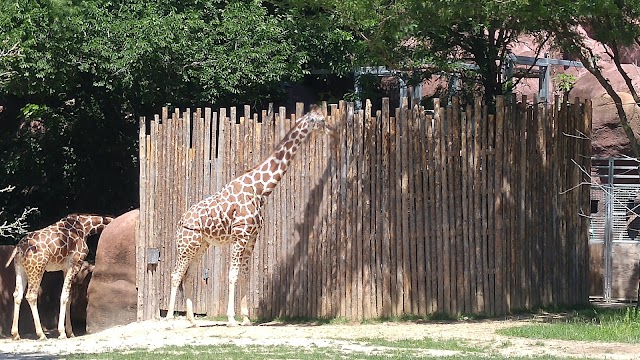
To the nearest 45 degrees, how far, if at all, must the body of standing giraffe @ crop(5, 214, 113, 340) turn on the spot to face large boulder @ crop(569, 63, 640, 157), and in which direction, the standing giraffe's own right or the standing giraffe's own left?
0° — it already faces it

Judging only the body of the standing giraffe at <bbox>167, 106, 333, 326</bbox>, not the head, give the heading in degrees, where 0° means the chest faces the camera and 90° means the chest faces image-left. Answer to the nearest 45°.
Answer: approximately 270°

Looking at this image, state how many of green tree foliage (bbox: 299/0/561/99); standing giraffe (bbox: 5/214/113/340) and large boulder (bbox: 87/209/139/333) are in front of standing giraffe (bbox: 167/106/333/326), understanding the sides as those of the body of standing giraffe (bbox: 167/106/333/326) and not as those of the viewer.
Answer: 1

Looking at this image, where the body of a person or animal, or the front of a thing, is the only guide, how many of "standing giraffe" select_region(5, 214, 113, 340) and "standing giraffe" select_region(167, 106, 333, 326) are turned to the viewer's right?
2

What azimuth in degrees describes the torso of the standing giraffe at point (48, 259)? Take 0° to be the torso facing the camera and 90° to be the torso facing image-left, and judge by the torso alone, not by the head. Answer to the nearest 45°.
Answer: approximately 270°

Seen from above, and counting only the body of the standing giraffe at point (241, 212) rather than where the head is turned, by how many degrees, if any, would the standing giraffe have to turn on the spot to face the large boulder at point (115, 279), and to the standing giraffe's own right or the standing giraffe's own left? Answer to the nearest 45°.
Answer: approximately 135° to the standing giraffe's own left

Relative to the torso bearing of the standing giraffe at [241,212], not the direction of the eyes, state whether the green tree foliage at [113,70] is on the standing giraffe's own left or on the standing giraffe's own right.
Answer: on the standing giraffe's own left
